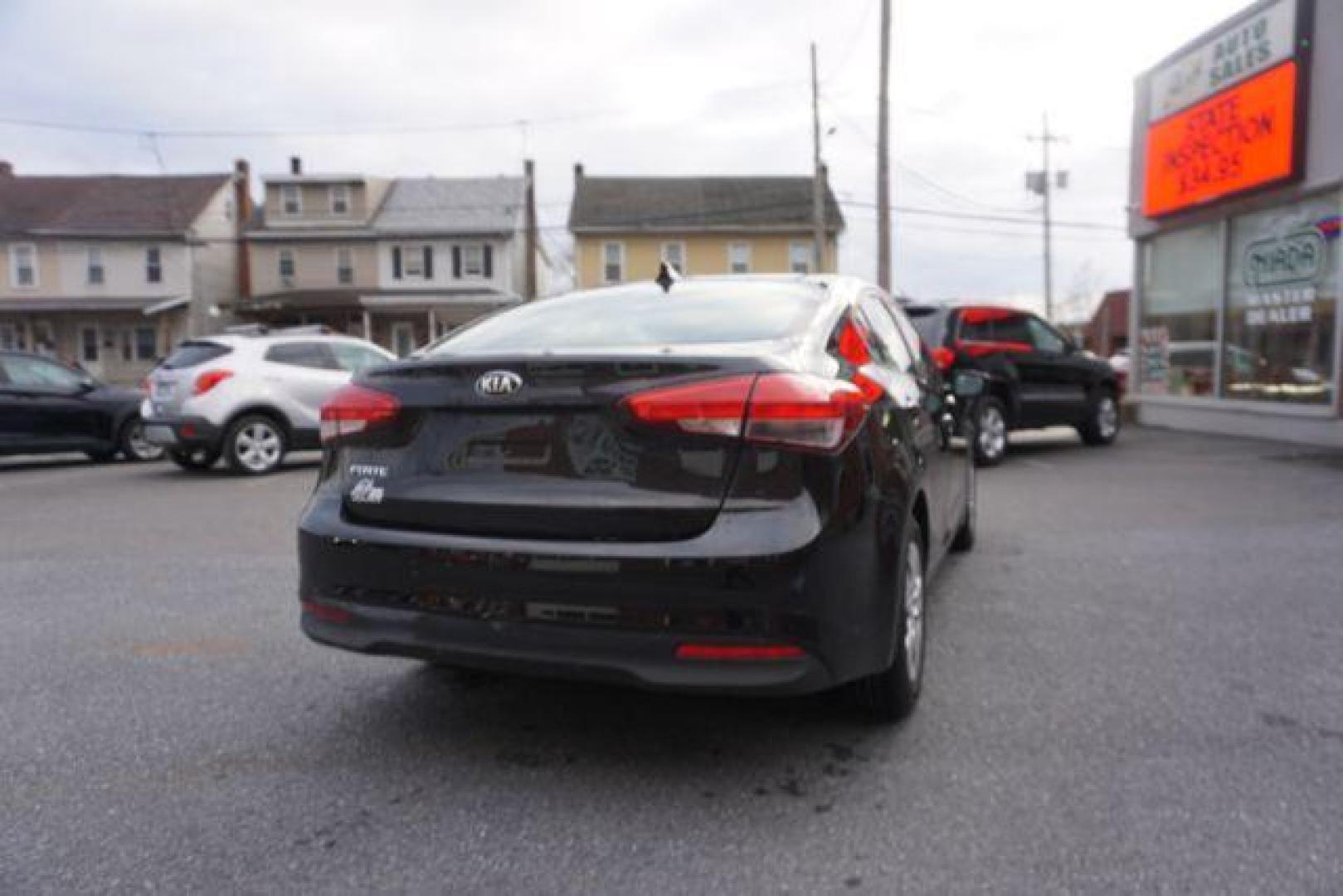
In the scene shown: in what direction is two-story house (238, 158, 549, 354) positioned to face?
toward the camera

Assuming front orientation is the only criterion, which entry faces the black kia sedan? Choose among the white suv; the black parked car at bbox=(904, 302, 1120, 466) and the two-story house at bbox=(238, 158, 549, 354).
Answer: the two-story house

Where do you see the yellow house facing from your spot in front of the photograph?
facing the viewer

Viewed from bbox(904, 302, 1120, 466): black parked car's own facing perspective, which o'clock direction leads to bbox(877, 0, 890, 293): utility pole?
The utility pole is roughly at 10 o'clock from the black parked car.

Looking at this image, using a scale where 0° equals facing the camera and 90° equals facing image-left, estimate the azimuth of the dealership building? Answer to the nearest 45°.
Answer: approximately 45°

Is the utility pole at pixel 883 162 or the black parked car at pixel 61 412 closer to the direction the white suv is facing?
the utility pole

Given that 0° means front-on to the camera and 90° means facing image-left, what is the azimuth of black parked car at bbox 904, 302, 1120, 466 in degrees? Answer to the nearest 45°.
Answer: approximately 225°

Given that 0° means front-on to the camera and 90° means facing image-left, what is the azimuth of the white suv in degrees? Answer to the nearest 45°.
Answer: approximately 225°

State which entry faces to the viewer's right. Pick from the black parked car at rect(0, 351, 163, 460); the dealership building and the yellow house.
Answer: the black parked car

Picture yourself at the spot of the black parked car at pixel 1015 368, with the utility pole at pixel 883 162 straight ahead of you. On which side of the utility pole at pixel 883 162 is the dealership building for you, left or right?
right

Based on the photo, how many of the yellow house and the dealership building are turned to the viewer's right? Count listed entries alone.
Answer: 0

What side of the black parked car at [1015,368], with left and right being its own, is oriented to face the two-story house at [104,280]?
left

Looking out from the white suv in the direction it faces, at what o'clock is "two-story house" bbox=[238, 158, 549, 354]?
The two-story house is roughly at 11 o'clock from the white suv.

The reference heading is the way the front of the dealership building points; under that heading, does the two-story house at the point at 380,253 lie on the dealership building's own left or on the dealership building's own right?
on the dealership building's own right

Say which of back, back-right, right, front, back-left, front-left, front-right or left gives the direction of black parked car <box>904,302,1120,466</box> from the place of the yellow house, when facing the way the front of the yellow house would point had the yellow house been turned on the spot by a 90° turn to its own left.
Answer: right

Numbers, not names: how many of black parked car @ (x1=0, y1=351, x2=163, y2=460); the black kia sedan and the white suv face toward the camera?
0

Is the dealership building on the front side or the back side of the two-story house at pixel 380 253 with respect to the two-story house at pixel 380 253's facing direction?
on the front side

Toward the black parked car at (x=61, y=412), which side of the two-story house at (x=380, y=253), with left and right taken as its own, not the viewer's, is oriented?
front

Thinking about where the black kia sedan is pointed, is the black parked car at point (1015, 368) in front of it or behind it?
in front

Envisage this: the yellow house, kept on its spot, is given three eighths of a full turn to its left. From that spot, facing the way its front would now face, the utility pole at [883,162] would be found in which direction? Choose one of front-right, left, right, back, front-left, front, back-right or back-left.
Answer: back-right

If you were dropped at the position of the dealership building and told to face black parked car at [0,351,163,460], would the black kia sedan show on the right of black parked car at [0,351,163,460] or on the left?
left

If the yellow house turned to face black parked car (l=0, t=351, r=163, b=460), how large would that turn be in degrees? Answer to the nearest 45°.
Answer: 0° — it already faces it
